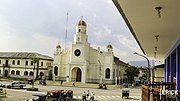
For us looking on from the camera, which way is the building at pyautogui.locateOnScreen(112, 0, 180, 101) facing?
facing to the left of the viewer
